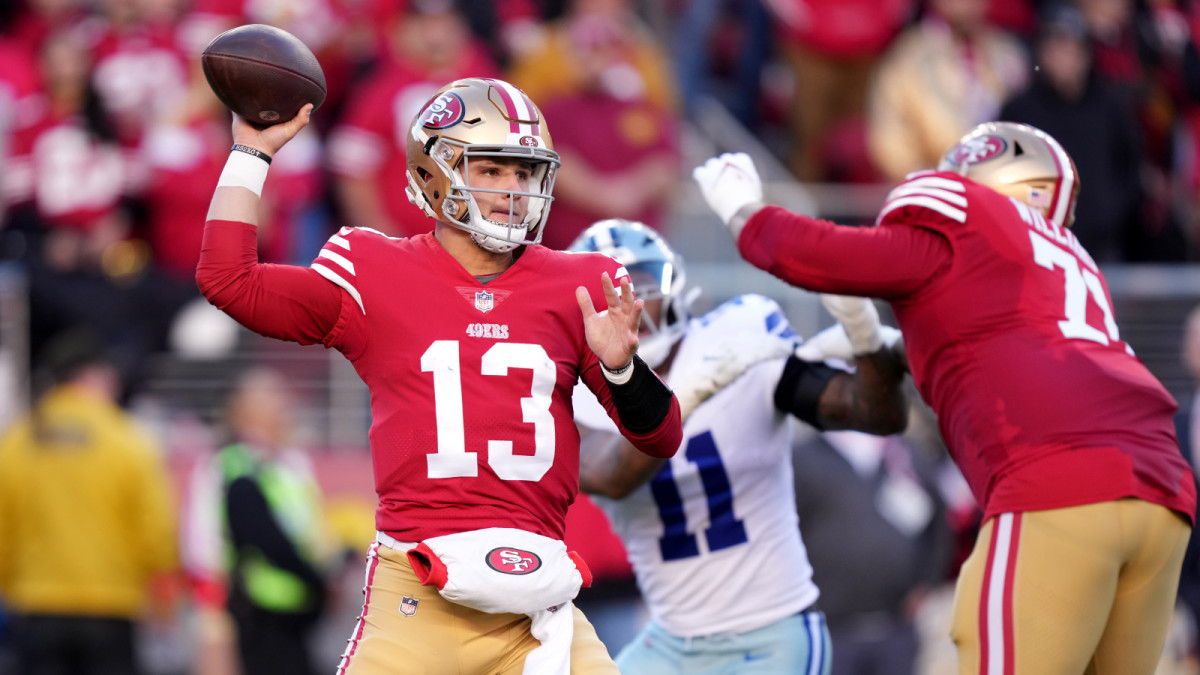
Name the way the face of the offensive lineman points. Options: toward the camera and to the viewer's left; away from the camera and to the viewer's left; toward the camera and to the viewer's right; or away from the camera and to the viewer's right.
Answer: away from the camera and to the viewer's left

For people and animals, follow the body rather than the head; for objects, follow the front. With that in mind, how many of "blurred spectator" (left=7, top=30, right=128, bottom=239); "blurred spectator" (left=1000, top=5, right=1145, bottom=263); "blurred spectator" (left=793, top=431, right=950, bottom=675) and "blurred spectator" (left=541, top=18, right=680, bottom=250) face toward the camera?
4

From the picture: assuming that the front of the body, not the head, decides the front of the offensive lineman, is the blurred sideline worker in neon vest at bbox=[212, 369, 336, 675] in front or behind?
in front

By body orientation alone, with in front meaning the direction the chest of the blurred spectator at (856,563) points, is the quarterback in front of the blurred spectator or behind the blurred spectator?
in front

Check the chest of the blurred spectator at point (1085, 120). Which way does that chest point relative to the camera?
toward the camera

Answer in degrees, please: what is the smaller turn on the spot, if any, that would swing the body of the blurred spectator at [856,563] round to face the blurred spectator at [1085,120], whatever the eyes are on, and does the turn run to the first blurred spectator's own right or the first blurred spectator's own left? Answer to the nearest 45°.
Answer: approximately 135° to the first blurred spectator's own left

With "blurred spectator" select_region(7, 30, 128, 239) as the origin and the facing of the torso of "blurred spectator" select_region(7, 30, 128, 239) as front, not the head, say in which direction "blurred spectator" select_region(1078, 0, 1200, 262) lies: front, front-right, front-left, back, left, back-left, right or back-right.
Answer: left

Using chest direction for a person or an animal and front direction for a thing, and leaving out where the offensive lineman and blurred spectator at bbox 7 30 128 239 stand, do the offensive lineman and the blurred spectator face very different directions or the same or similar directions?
very different directions

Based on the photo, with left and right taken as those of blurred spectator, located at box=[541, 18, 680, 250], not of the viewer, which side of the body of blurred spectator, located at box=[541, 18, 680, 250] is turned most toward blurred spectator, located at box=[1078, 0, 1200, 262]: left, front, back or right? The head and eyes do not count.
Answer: left

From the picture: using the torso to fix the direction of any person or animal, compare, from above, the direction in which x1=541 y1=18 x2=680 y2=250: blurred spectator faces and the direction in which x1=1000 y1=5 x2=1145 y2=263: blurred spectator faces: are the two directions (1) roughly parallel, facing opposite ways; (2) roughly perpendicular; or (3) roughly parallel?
roughly parallel

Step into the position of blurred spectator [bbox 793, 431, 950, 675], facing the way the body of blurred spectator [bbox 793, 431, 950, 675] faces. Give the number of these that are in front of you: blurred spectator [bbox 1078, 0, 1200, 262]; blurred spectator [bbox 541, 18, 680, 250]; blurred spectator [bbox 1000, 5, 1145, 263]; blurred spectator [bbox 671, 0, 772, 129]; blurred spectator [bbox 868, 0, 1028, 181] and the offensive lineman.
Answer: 1

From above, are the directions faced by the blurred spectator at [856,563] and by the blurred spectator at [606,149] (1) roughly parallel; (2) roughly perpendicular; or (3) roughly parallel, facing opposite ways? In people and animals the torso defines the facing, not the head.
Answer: roughly parallel

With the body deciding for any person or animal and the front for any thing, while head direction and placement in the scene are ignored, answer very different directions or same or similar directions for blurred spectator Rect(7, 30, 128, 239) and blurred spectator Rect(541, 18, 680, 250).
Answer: same or similar directions

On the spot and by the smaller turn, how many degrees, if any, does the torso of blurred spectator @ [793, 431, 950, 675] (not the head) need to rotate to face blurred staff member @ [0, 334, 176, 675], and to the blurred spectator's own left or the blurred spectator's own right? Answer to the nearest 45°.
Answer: approximately 90° to the blurred spectator's own right

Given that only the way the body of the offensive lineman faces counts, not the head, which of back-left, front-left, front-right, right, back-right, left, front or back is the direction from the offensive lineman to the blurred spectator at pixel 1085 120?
front-right

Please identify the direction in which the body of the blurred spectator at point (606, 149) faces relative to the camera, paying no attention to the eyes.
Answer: toward the camera

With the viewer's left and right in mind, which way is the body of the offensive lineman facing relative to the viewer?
facing away from the viewer and to the left of the viewer

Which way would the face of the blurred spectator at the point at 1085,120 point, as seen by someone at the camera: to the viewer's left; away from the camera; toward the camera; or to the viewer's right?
toward the camera

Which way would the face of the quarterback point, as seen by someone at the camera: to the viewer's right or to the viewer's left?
to the viewer's right
